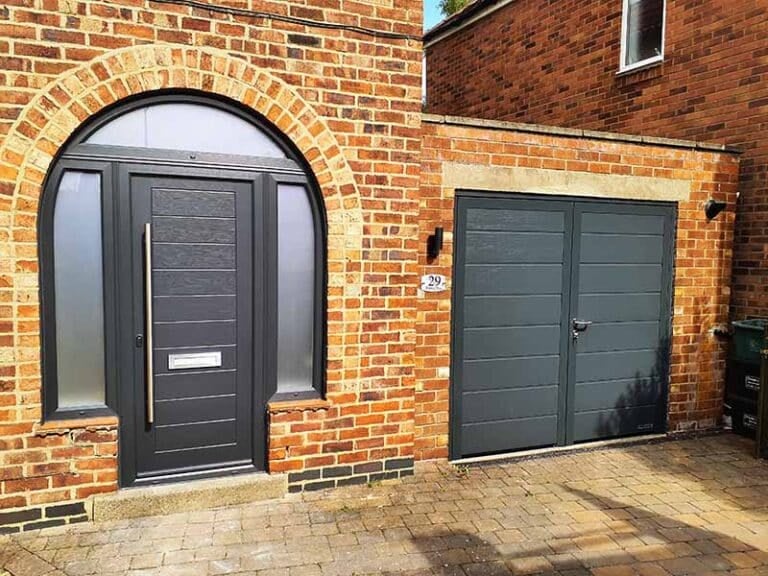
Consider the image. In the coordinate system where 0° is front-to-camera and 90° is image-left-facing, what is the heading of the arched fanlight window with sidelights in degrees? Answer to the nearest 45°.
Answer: approximately 0°

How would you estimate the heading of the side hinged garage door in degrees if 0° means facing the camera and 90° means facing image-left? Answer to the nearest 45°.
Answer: approximately 315°

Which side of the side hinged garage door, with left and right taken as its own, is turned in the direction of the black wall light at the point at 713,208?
left

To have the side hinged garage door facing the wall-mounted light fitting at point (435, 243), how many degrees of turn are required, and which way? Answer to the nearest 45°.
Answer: approximately 90° to its right

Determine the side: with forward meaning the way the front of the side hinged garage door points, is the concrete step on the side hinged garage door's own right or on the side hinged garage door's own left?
on the side hinged garage door's own right

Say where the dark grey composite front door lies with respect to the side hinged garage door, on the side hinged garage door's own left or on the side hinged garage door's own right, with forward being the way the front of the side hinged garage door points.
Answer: on the side hinged garage door's own right

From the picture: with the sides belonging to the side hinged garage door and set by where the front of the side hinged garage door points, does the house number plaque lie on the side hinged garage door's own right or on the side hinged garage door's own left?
on the side hinged garage door's own right

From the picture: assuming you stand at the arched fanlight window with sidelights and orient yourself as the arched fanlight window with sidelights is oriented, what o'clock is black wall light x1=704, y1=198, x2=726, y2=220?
The black wall light is roughly at 9 o'clock from the arched fanlight window with sidelights.

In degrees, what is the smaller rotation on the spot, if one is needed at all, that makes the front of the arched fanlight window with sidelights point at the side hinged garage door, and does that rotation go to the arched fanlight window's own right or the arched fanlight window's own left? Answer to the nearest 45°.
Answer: approximately 90° to the arched fanlight window's own left
